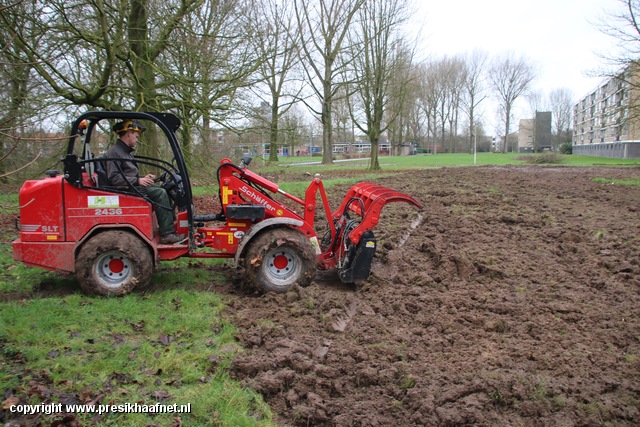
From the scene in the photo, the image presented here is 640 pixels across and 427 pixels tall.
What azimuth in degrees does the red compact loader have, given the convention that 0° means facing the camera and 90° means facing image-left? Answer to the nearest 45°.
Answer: approximately 270°

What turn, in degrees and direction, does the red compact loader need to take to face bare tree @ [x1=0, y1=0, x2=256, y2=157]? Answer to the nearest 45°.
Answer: approximately 90° to its left
